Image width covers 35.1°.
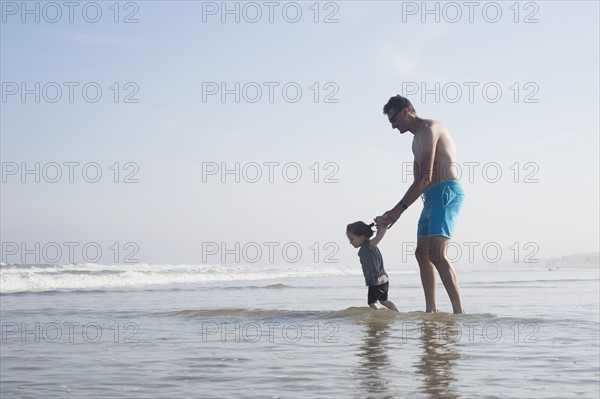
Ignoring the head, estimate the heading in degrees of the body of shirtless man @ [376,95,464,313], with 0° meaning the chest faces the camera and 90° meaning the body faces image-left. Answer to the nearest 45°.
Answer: approximately 90°

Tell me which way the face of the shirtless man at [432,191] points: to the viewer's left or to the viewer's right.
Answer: to the viewer's left

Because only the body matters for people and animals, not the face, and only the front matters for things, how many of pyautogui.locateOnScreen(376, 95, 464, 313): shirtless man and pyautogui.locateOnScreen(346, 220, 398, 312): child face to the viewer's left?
2

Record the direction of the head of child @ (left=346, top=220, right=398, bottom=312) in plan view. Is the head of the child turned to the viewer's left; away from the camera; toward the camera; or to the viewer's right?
to the viewer's left

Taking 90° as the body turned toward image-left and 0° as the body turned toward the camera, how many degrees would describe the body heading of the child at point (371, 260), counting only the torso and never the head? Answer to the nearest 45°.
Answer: approximately 90°

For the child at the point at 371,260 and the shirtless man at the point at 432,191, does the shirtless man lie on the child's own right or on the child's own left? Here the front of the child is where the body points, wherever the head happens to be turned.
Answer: on the child's own left
